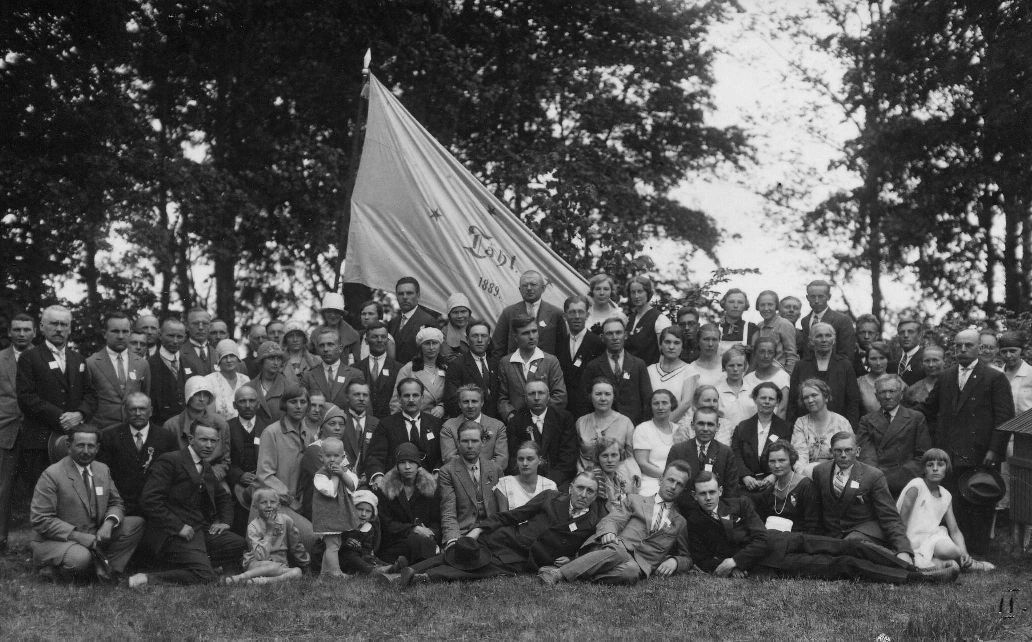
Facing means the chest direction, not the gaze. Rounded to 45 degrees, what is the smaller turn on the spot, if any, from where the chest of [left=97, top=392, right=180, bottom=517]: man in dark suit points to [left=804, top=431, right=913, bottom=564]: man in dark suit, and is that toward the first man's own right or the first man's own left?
approximately 90° to the first man's own left

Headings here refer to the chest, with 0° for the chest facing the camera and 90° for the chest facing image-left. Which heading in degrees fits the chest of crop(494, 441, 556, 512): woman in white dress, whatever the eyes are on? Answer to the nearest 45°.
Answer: approximately 0°

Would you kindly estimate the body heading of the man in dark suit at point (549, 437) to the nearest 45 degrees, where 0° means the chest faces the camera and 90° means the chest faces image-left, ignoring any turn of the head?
approximately 0°

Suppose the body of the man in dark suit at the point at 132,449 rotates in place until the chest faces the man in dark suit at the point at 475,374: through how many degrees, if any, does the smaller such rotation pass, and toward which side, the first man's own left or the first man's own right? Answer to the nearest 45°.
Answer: approximately 90° to the first man's own left

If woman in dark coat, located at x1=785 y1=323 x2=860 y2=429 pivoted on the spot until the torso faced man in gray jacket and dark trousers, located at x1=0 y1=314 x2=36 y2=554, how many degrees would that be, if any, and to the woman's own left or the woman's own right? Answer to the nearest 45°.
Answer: approximately 90° to the woman's own right
